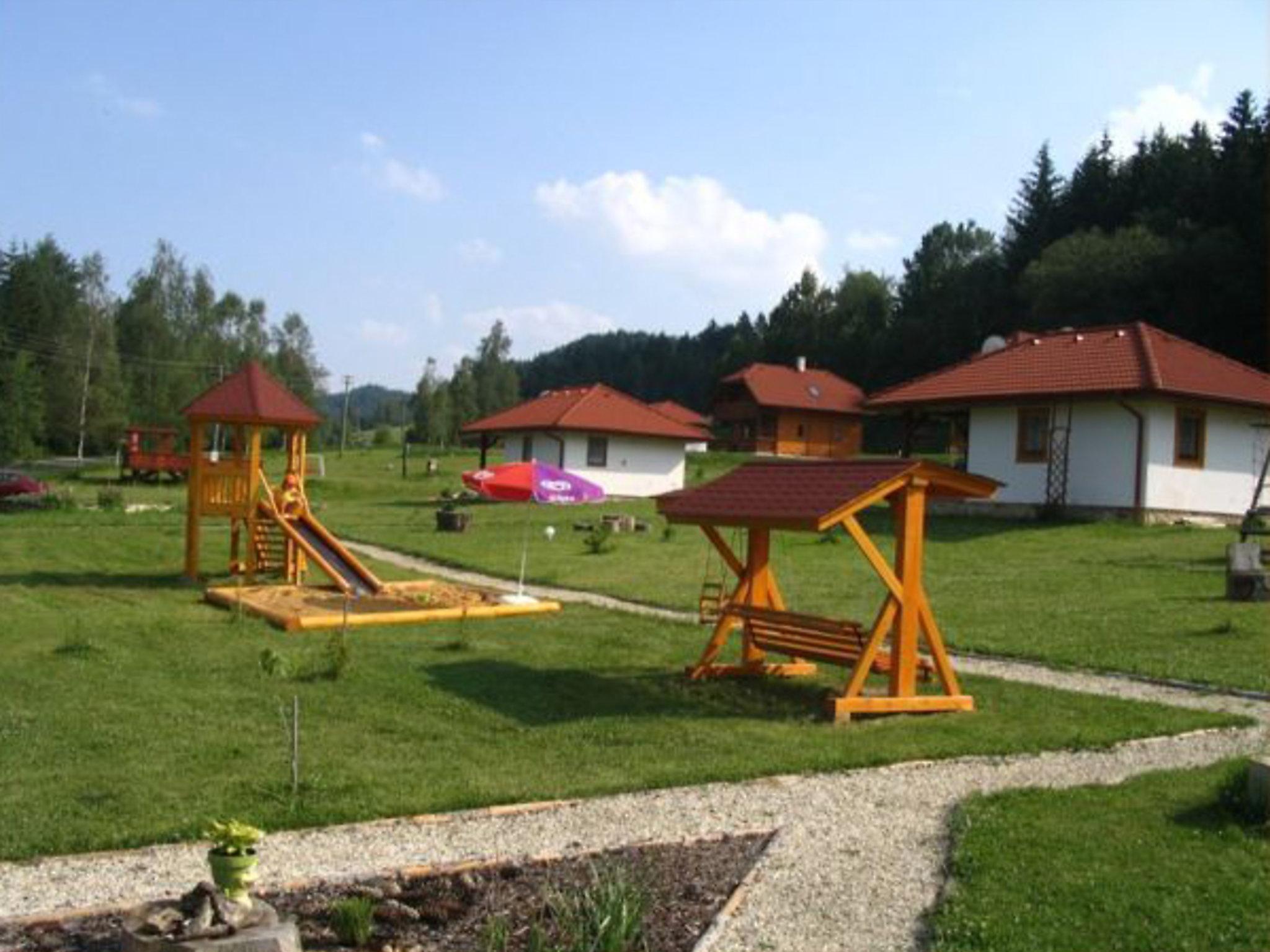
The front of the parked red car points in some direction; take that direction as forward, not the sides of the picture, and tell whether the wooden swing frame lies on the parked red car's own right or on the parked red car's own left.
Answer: on the parked red car's own right

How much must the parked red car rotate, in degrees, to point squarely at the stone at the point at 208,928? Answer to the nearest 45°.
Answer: approximately 90° to its right

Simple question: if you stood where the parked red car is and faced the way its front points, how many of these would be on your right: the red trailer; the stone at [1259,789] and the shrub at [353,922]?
2

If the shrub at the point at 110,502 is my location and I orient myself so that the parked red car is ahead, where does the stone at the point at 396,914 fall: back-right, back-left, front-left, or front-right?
back-left

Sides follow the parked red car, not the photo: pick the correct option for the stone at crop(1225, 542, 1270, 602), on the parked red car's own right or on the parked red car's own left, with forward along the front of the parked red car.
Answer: on the parked red car's own right

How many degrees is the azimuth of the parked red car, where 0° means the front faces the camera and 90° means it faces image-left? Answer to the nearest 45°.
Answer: approximately 270°
